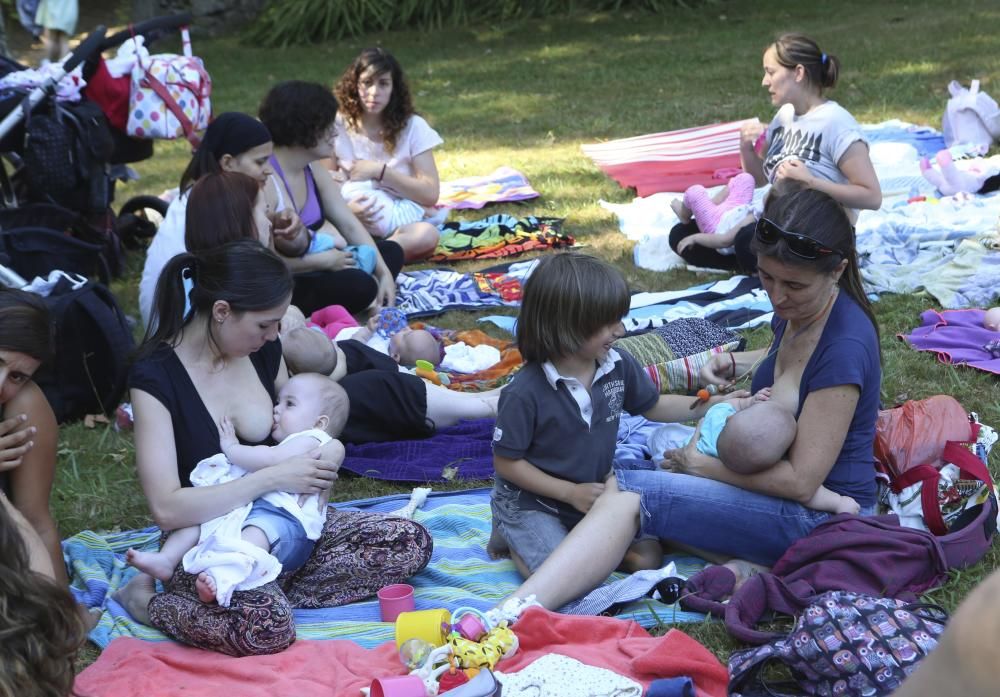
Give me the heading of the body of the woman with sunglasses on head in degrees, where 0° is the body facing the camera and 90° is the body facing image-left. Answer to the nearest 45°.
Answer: approximately 45°

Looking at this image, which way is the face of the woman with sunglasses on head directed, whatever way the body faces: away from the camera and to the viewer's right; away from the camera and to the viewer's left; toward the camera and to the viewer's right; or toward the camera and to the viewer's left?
toward the camera and to the viewer's left

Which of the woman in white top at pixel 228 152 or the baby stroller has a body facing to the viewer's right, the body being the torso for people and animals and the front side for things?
the woman in white top

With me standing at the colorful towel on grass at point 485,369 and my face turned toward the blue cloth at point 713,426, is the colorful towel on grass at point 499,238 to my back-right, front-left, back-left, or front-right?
back-left

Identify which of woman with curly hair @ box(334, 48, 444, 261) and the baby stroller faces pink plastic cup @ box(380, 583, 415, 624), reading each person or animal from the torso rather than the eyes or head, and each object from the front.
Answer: the woman with curly hair

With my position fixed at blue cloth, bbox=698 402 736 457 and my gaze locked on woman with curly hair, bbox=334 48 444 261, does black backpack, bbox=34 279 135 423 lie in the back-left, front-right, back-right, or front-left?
front-left

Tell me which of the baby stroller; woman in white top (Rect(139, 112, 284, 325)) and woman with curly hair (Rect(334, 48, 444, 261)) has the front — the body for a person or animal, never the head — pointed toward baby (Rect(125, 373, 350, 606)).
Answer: the woman with curly hair

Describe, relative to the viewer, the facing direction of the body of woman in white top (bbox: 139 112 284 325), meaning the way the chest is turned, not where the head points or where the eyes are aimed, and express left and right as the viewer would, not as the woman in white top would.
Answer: facing to the right of the viewer

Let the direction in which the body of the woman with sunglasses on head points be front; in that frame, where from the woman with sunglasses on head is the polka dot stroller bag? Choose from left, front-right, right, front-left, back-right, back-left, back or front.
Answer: right

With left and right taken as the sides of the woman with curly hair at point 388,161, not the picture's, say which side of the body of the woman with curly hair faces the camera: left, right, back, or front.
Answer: front

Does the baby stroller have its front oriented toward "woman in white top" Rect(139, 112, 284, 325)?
no

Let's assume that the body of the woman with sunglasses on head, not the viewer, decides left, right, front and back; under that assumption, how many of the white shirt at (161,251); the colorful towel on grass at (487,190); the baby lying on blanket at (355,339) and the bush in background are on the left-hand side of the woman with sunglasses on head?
0

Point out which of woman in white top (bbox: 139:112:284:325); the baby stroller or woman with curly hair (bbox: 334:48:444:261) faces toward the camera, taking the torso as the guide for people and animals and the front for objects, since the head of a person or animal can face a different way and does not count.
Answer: the woman with curly hair

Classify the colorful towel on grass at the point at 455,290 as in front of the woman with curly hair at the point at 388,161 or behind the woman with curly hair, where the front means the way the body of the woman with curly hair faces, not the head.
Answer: in front

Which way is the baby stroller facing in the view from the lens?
facing to the left of the viewer

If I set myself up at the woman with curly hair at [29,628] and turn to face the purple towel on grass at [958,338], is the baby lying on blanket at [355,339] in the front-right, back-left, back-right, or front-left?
front-left

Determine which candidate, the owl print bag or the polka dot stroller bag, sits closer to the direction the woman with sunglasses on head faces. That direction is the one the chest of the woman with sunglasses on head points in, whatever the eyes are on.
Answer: the owl print bag
